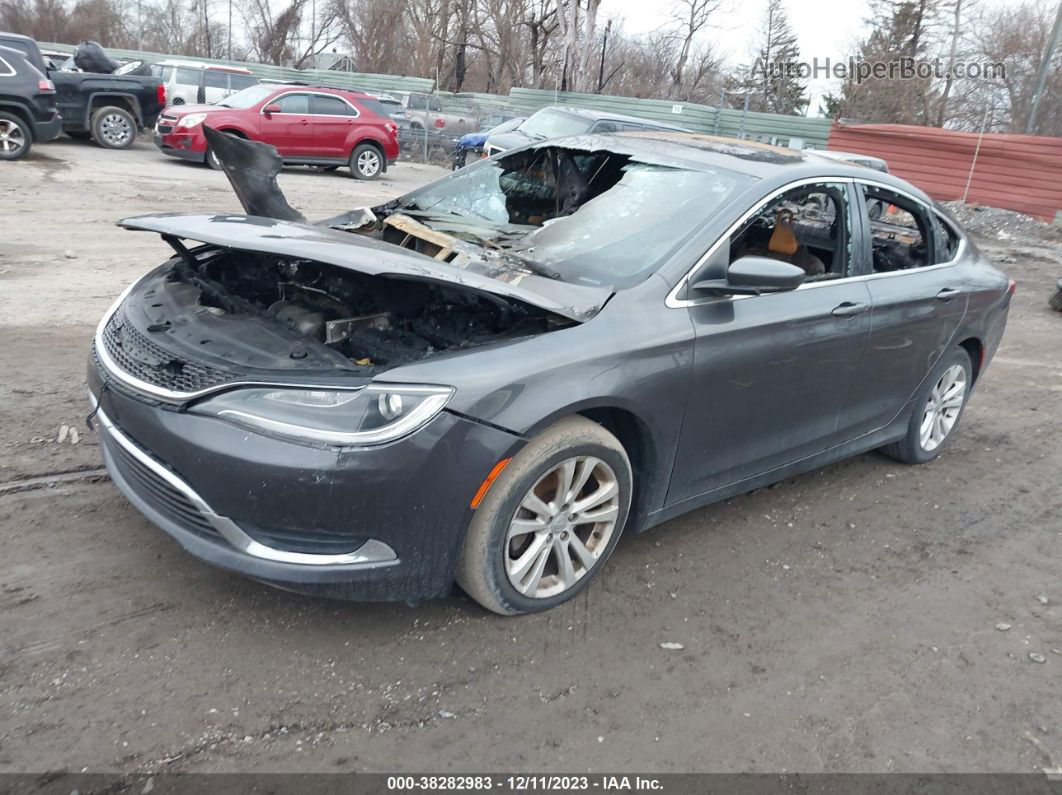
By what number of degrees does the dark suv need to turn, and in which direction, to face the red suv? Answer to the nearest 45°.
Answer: approximately 180°

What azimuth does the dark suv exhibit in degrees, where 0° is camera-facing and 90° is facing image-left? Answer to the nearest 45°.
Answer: approximately 90°

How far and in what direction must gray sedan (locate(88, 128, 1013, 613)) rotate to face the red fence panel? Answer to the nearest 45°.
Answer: approximately 180°

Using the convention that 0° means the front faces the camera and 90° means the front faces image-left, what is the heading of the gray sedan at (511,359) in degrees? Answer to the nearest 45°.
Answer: approximately 45°

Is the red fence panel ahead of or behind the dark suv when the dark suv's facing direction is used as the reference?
behind
